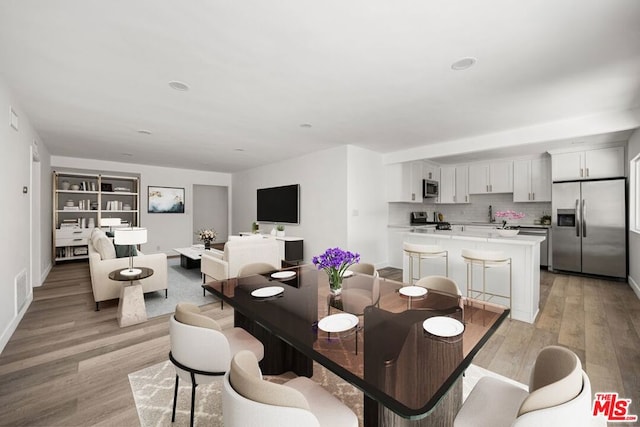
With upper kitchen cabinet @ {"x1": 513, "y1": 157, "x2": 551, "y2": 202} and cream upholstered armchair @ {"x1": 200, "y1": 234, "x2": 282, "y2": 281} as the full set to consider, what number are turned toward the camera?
1

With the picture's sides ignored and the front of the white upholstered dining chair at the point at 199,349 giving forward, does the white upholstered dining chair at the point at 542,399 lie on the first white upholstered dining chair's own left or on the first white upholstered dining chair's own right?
on the first white upholstered dining chair's own right

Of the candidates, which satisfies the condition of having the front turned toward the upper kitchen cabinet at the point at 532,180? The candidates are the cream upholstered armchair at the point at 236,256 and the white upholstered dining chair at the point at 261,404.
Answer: the white upholstered dining chair

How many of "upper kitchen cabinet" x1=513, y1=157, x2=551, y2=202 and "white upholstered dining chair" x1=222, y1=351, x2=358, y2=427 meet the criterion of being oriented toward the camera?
1

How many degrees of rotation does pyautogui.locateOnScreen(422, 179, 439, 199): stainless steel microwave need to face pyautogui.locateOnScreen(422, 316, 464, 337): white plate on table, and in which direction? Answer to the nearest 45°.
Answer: approximately 45° to its right

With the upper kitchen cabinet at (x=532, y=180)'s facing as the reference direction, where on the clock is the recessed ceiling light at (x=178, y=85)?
The recessed ceiling light is roughly at 1 o'clock from the upper kitchen cabinet.

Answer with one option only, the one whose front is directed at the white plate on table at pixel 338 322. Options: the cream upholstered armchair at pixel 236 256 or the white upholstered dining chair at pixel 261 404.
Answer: the white upholstered dining chair

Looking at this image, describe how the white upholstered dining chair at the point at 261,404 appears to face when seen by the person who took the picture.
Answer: facing away from the viewer and to the right of the viewer

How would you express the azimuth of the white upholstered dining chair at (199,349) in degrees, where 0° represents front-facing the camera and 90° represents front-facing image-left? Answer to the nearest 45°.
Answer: approximately 225°

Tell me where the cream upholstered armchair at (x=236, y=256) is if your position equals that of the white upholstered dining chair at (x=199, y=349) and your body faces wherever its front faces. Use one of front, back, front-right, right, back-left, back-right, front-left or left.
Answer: front-left

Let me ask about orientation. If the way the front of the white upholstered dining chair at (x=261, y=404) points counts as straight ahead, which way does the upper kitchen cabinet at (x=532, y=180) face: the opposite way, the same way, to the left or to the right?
the opposite way

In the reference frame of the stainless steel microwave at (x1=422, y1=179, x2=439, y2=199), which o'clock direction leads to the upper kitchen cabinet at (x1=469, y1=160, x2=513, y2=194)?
The upper kitchen cabinet is roughly at 10 o'clock from the stainless steel microwave.
